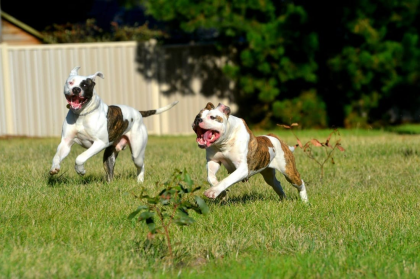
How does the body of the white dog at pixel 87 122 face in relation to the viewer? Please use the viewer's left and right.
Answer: facing the viewer and to the left of the viewer

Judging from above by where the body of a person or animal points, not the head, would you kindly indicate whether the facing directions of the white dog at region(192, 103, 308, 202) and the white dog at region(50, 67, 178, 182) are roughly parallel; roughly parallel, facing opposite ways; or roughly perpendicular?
roughly parallel

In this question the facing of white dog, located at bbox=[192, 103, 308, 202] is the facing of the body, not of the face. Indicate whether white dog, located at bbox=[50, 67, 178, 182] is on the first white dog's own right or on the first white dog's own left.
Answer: on the first white dog's own right

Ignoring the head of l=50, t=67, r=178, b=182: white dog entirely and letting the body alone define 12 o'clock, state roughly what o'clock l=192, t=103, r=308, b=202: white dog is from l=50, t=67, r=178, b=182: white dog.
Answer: l=192, t=103, r=308, b=202: white dog is roughly at 9 o'clock from l=50, t=67, r=178, b=182: white dog.

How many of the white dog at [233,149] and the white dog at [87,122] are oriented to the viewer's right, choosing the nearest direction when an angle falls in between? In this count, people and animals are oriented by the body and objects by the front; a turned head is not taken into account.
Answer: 0
